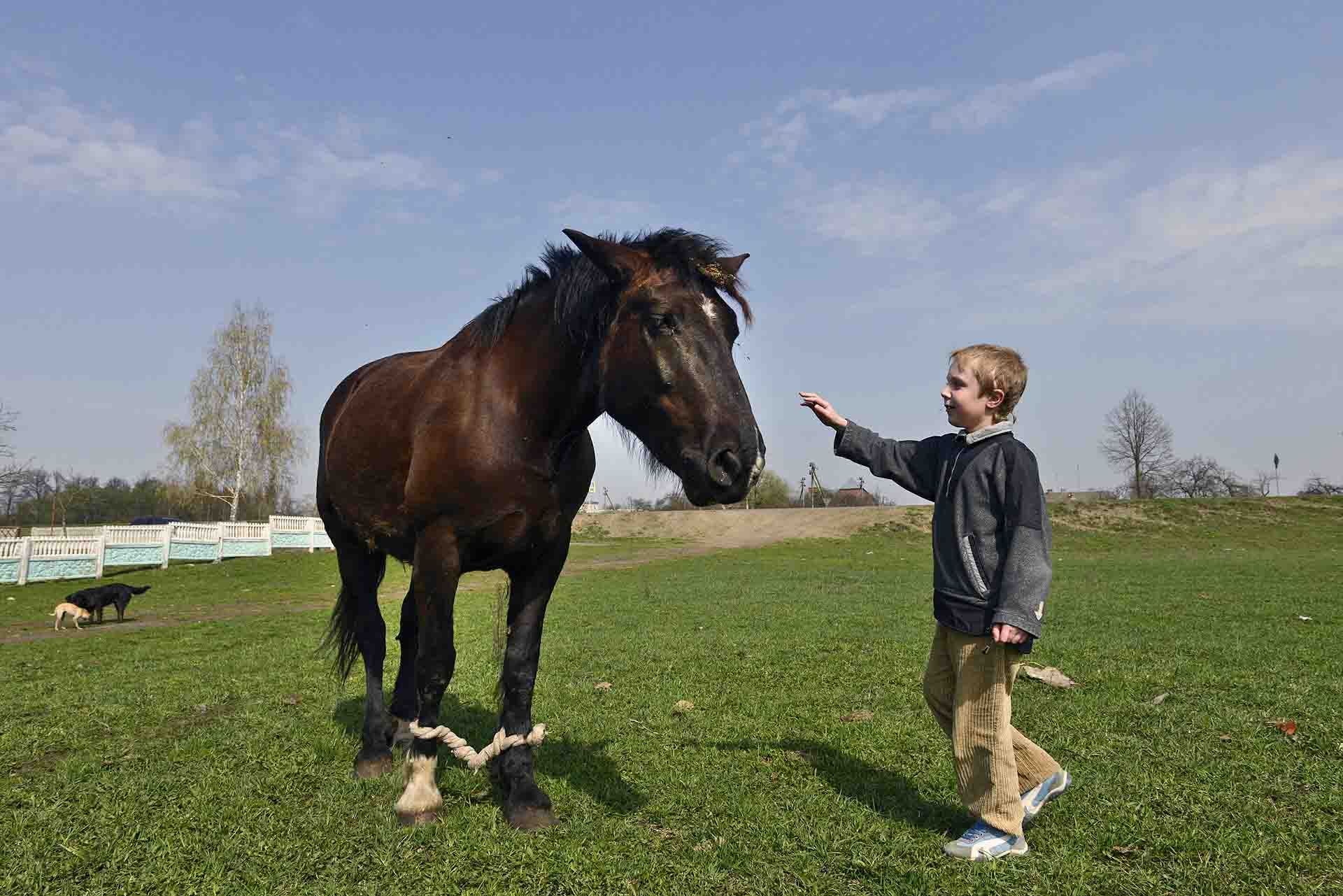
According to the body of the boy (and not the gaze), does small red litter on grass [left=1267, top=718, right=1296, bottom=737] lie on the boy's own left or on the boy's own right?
on the boy's own right

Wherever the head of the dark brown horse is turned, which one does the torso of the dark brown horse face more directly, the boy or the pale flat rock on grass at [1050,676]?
the boy

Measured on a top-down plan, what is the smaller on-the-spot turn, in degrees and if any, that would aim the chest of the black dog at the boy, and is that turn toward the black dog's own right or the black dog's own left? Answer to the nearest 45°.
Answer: approximately 90° to the black dog's own left

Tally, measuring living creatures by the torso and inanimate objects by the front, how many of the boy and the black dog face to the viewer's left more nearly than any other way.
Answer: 2

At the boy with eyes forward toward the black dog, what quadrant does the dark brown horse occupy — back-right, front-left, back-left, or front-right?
front-left

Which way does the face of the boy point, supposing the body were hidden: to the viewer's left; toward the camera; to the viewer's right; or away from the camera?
to the viewer's left

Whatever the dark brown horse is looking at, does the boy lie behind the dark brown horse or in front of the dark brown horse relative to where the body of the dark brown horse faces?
in front

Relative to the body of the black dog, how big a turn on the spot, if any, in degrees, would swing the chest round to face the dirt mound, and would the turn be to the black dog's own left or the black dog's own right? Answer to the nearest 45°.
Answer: approximately 135° to the black dog's own right

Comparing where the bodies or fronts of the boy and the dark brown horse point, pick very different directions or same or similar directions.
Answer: very different directions

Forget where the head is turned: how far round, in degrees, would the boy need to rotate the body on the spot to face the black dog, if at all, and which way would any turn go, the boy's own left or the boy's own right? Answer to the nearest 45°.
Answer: approximately 45° to the boy's own right

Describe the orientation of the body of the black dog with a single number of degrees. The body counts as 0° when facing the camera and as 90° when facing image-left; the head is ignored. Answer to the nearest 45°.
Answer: approximately 90°

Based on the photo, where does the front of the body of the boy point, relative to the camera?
to the viewer's left

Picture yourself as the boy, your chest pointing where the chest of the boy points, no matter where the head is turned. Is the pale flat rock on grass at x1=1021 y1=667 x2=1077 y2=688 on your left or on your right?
on your right

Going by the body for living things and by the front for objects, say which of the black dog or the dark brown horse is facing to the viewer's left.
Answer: the black dog

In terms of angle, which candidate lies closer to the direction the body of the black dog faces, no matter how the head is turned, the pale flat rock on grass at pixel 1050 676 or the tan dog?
the tan dog

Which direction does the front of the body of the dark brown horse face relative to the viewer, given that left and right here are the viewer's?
facing the viewer and to the right of the viewer
